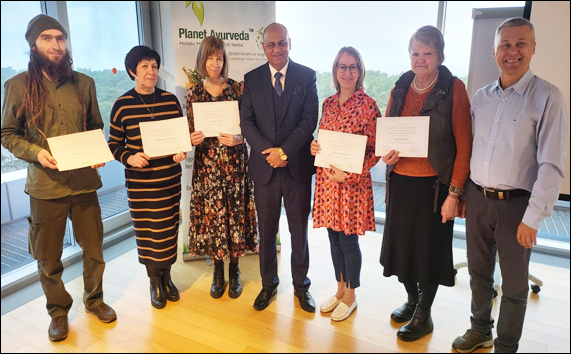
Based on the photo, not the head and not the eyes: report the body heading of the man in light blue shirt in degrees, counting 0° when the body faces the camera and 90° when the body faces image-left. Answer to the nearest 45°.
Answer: approximately 45°

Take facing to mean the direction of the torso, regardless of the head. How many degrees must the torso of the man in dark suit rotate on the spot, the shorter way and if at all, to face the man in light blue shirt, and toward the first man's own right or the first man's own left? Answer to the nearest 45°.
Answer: approximately 45° to the first man's own left

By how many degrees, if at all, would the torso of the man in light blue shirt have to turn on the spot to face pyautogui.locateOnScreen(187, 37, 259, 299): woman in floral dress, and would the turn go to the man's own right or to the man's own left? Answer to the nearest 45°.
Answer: approximately 45° to the man's own right

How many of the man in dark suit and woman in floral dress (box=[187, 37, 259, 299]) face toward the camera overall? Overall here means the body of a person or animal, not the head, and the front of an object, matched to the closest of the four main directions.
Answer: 2

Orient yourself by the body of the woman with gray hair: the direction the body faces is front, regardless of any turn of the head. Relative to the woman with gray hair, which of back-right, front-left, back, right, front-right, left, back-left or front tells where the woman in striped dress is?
front-right

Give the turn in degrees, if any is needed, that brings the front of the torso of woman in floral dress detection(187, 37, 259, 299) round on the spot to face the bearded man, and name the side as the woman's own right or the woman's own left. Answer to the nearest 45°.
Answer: approximately 90° to the woman's own right

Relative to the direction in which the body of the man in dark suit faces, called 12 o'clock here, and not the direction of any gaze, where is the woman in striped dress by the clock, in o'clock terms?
The woman in striped dress is roughly at 3 o'clock from the man in dark suit.

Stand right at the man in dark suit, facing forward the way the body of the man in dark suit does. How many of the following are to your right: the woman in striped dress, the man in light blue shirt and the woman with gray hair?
1

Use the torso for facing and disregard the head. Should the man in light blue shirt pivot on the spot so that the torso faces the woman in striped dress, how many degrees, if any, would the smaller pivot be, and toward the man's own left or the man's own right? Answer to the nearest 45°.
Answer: approximately 45° to the man's own right
